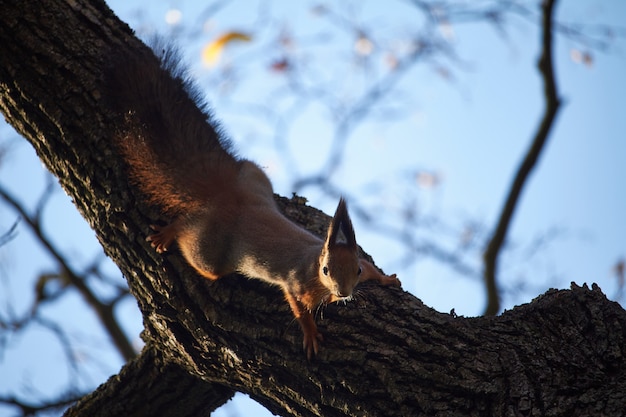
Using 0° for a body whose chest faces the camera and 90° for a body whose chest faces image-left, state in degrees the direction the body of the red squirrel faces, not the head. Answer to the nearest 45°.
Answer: approximately 315°
